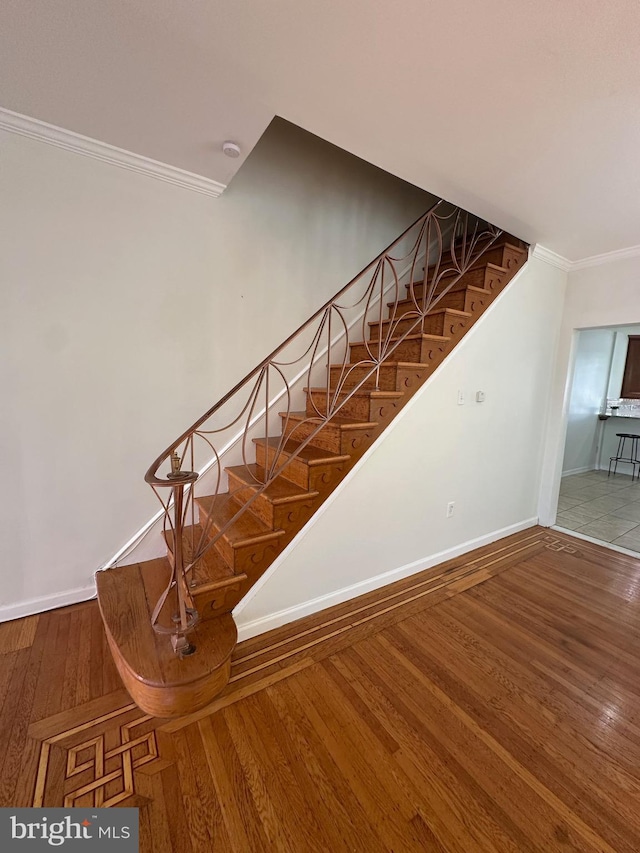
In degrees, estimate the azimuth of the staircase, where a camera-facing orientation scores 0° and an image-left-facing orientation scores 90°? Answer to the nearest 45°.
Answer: approximately 45°

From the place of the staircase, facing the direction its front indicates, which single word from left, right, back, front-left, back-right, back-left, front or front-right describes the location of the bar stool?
back
